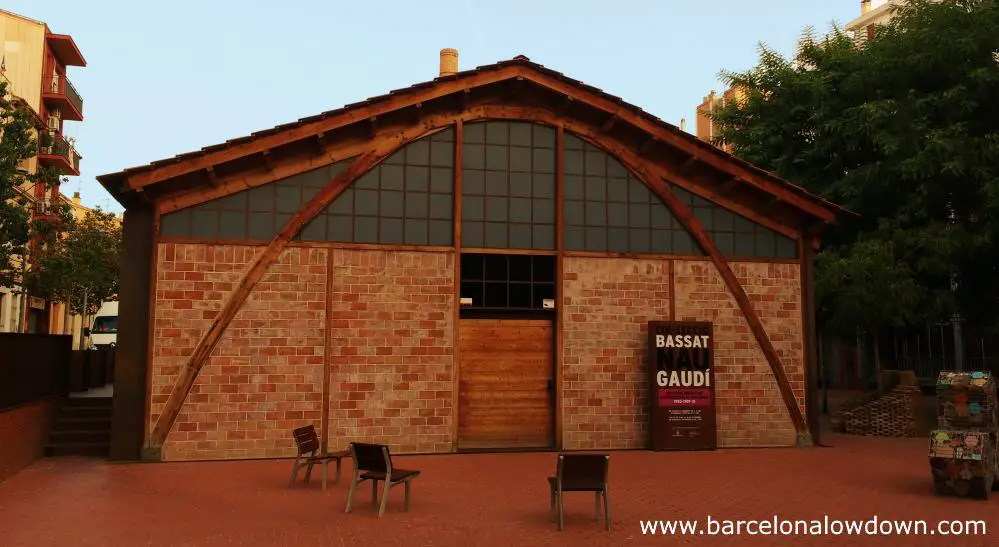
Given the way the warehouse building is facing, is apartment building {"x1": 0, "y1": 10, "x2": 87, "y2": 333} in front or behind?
behind

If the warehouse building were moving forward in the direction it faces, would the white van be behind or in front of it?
behind

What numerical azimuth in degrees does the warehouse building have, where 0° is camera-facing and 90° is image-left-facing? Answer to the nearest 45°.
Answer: approximately 0°

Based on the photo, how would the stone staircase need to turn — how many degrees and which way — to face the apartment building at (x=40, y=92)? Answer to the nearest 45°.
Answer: approximately 180°

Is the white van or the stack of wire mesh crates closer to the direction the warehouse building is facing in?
the stack of wire mesh crates

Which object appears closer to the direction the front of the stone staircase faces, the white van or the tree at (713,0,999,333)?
the tree

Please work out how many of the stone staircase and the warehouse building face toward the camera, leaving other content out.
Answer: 2

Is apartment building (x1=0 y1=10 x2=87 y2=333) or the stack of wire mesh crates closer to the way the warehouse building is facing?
the stack of wire mesh crates

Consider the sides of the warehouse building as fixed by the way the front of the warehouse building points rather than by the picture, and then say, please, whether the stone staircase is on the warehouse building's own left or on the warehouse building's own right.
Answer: on the warehouse building's own right

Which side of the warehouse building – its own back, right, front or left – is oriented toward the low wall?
right

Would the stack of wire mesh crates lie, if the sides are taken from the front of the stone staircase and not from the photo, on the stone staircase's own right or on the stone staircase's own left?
on the stone staircase's own left

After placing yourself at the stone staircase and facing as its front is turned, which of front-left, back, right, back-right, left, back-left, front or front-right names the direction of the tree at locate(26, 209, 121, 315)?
back

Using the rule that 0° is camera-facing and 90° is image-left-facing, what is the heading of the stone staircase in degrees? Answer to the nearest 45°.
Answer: approximately 0°

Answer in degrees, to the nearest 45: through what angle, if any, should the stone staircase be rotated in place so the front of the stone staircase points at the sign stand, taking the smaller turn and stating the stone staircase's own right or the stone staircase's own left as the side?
approximately 45° to the stone staircase's own left
